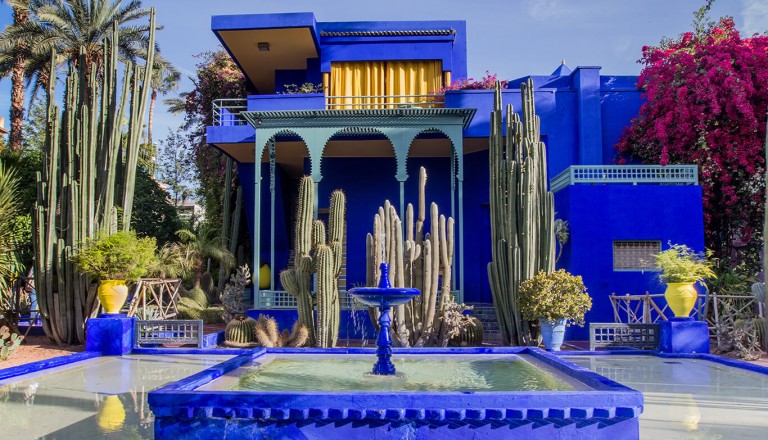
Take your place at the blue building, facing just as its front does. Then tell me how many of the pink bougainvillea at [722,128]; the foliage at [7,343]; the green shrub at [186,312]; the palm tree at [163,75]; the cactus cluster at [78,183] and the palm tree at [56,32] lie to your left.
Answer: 1

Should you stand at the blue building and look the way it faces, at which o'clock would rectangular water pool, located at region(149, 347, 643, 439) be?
The rectangular water pool is roughly at 12 o'clock from the blue building.

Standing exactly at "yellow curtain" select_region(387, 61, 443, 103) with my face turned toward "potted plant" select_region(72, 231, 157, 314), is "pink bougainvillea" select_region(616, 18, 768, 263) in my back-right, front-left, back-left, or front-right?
back-left

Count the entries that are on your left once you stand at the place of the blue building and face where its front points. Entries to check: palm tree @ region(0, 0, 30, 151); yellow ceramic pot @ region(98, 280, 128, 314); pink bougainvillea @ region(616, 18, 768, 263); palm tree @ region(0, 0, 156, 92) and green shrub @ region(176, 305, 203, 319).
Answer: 1

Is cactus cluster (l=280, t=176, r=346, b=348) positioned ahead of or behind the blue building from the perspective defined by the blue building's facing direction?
ahead

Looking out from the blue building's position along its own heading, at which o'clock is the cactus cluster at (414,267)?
The cactus cluster is roughly at 12 o'clock from the blue building.

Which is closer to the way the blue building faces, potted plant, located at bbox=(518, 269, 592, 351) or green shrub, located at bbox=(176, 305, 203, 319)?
the potted plant

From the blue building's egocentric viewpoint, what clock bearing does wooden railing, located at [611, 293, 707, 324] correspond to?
The wooden railing is roughly at 10 o'clock from the blue building.

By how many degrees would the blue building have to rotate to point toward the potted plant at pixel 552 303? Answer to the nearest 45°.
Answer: approximately 45° to its left

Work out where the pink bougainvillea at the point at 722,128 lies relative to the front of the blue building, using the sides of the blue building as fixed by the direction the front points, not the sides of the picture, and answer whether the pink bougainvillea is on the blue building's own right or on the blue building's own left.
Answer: on the blue building's own left

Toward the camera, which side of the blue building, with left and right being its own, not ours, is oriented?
front

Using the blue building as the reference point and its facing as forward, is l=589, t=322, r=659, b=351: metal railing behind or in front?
in front

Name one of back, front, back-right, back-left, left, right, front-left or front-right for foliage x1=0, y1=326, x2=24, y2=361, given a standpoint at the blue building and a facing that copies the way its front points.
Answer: front-right

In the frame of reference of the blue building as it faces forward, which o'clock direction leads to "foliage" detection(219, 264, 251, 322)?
The foliage is roughly at 2 o'clock from the blue building.

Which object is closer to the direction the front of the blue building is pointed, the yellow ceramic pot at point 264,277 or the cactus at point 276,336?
the cactus

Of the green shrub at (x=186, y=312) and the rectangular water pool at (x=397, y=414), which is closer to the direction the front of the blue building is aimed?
the rectangular water pool

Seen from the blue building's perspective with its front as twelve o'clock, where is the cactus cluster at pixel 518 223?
The cactus cluster is roughly at 11 o'clock from the blue building.

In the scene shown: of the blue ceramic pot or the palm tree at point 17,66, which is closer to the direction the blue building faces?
the blue ceramic pot
